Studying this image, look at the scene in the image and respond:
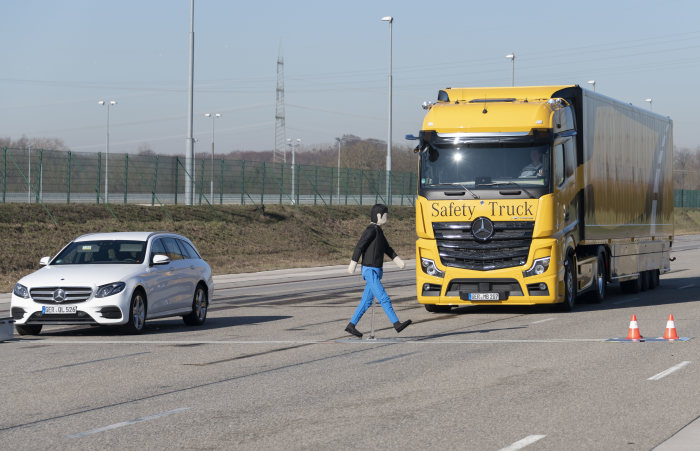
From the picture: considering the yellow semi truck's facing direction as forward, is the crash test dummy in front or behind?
in front

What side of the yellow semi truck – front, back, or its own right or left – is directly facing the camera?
front

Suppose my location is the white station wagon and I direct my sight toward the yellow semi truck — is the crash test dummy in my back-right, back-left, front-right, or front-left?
front-right

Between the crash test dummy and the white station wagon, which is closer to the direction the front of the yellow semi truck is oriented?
the crash test dummy

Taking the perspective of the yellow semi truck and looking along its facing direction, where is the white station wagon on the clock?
The white station wagon is roughly at 2 o'clock from the yellow semi truck.

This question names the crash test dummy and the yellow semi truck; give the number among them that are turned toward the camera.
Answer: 1

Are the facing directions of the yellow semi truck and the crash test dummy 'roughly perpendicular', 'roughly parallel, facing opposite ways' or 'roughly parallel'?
roughly perpendicular
